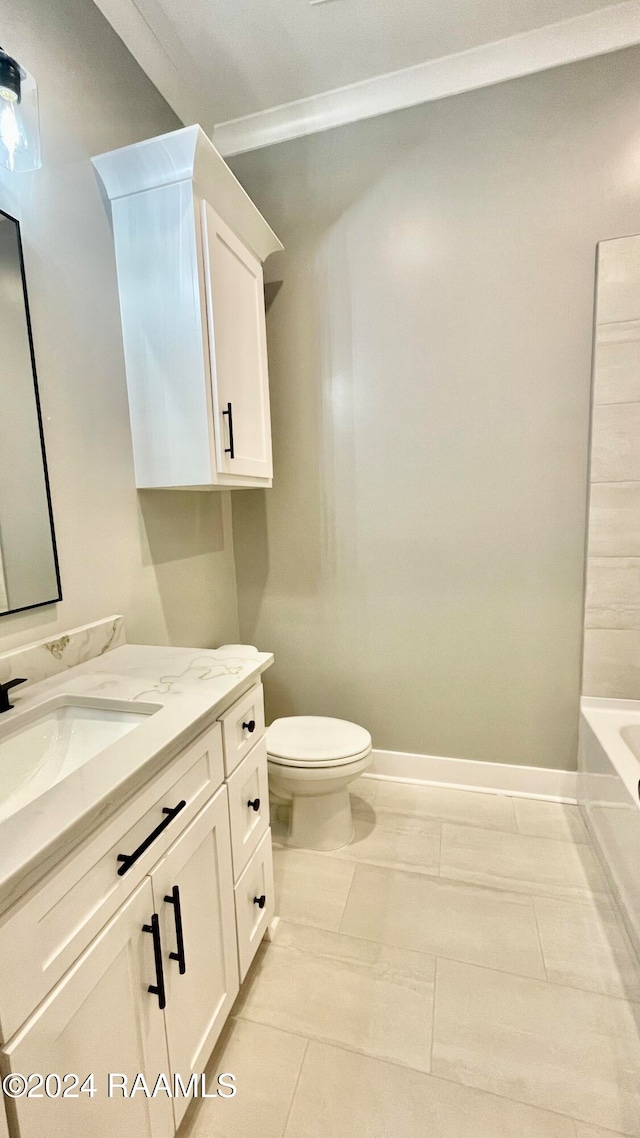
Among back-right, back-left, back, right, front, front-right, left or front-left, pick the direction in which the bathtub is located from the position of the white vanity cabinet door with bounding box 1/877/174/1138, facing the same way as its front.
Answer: front-left

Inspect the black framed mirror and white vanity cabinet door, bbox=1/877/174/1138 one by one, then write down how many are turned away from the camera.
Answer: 0

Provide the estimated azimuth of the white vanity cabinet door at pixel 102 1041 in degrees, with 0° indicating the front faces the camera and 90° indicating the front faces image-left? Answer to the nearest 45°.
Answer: approximately 315°

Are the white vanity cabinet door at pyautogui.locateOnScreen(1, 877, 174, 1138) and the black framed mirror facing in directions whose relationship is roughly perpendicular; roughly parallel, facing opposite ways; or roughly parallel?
roughly parallel

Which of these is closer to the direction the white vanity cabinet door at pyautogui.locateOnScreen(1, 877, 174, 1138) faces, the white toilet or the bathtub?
the bathtub

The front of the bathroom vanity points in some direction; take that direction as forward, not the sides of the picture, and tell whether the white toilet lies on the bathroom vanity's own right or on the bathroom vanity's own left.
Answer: on the bathroom vanity's own left

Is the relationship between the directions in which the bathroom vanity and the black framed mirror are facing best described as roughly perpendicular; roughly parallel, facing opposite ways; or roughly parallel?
roughly parallel

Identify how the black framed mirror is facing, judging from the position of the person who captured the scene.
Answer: facing the viewer and to the right of the viewer

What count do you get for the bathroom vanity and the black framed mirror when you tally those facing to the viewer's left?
0

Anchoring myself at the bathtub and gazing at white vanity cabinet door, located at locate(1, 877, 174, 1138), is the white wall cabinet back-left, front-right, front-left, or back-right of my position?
front-right
